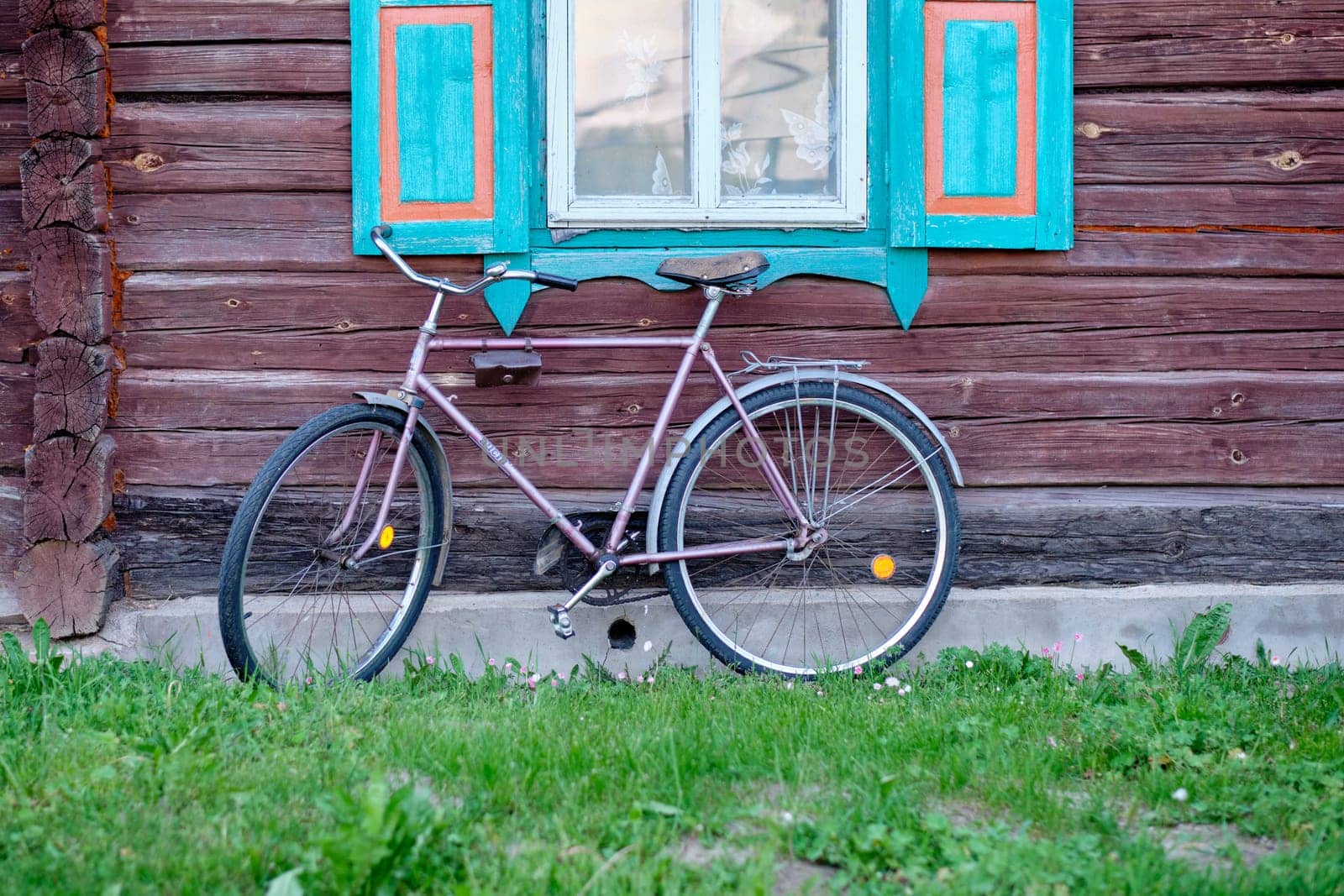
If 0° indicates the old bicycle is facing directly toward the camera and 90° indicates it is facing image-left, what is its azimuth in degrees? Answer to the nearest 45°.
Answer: approximately 90°
